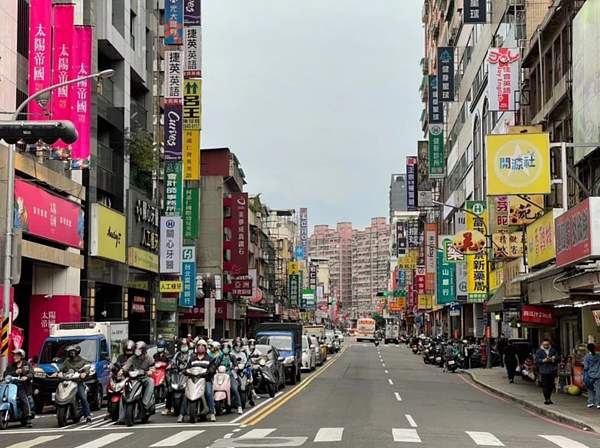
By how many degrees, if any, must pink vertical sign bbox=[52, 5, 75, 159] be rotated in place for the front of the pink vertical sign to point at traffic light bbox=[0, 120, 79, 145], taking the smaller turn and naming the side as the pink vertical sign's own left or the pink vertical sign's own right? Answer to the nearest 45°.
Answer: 0° — it already faces it

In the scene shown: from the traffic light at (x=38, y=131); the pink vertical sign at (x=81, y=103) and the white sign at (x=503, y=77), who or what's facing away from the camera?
the traffic light

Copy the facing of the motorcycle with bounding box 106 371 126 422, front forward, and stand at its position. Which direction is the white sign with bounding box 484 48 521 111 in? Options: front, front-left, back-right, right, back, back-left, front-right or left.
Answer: back-left

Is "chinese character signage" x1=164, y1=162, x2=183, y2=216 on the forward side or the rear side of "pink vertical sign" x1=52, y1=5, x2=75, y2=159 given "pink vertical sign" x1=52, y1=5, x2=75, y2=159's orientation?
on the rear side

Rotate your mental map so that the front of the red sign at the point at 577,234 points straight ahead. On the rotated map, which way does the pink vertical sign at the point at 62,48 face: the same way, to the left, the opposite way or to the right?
to the left

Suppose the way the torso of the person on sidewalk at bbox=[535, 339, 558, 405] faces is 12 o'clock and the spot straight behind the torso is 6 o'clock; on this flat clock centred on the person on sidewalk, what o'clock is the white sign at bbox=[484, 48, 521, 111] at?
The white sign is roughly at 6 o'clock from the person on sidewalk.

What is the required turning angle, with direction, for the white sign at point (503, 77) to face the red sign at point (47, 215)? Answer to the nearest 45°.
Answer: approximately 45° to its right

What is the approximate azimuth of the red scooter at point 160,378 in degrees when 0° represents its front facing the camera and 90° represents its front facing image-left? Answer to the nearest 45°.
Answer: approximately 0°

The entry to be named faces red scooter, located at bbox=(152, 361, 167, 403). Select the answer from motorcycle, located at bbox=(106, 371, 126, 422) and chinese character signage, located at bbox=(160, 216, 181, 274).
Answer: the chinese character signage
